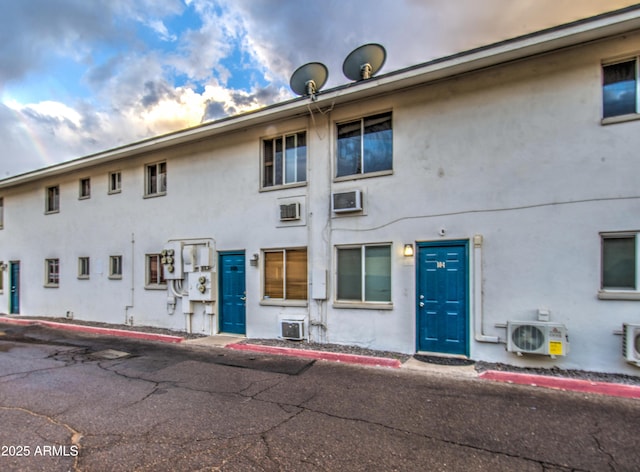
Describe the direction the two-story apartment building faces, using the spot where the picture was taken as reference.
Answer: facing the viewer and to the left of the viewer
